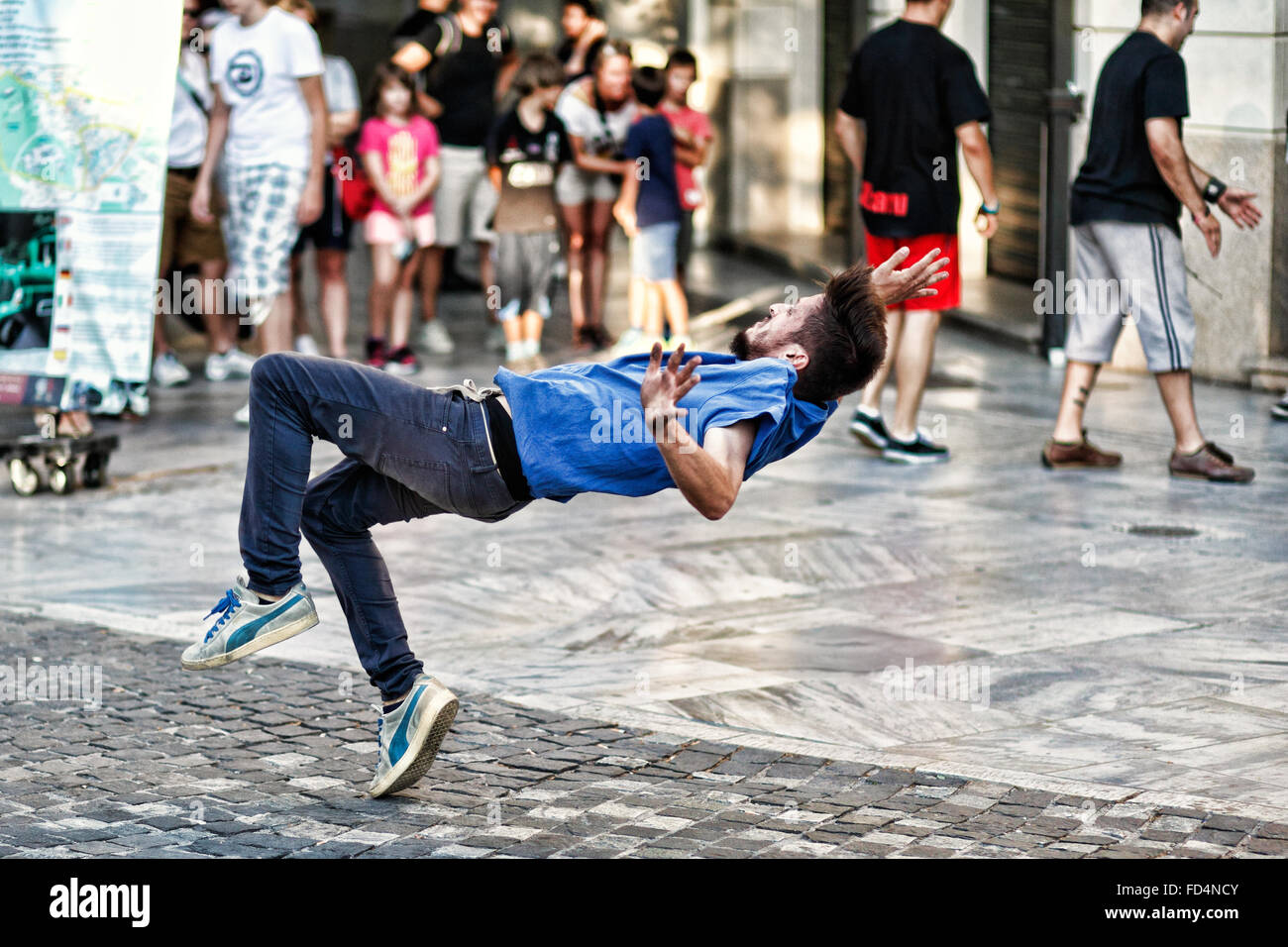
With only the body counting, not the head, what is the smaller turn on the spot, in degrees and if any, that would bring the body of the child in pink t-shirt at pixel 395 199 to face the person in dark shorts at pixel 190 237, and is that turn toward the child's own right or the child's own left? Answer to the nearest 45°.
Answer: approximately 45° to the child's own right

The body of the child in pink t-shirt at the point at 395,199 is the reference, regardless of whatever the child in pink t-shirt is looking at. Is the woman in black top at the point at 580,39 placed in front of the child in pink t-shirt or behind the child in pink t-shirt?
behind

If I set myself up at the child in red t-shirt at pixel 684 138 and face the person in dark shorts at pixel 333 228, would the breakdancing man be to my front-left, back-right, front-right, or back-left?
front-left

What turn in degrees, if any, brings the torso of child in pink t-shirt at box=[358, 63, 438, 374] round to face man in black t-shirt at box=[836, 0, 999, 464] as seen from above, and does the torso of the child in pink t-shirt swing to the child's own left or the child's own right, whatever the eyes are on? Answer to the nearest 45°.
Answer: approximately 45° to the child's own left

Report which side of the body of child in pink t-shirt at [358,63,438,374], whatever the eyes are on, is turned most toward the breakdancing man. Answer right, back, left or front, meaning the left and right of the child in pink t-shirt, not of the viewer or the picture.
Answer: front

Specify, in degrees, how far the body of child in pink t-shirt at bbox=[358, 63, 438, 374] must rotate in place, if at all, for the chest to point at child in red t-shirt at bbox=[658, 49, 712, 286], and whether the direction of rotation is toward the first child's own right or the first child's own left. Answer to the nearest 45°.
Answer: approximately 90° to the first child's own left

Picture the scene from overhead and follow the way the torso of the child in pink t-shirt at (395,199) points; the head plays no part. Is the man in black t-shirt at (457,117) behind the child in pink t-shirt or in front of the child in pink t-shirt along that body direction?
behind

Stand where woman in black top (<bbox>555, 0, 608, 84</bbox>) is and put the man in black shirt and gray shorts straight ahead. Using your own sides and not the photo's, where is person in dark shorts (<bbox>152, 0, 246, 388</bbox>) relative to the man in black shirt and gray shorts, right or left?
right

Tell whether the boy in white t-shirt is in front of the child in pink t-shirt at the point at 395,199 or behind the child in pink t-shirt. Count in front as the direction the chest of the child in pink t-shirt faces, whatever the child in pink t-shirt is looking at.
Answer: in front

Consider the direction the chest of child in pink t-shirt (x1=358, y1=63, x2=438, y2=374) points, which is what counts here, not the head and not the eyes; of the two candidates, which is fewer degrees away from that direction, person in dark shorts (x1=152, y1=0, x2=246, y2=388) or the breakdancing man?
the breakdancing man

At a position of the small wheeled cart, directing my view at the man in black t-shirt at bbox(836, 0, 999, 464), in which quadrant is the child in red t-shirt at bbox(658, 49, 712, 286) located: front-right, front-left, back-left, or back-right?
front-left

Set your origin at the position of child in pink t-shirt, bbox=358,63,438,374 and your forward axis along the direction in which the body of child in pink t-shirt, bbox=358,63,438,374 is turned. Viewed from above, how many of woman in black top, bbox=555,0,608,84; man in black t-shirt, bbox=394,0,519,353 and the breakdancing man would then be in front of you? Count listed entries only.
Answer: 1

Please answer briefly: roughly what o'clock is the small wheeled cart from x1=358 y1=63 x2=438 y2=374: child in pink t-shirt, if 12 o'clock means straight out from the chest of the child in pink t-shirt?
The small wheeled cart is roughly at 1 o'clock from the child in pink t-shirt.

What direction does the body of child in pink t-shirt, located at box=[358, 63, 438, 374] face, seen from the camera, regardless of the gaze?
toward the camera
